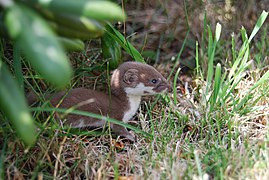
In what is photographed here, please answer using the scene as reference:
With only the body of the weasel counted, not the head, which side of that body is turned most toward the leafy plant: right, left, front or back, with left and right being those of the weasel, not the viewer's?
right

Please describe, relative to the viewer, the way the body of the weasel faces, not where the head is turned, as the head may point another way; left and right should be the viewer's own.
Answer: facing to the right of the viewer
